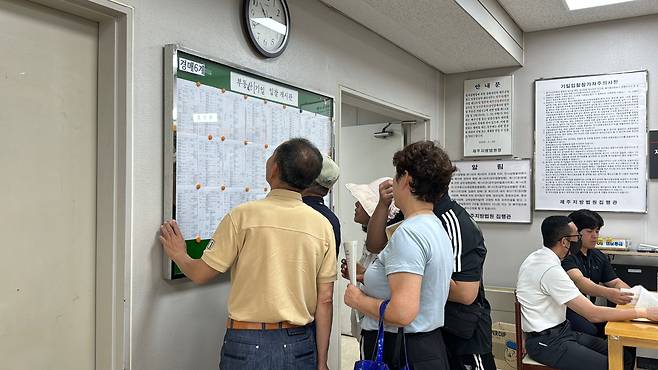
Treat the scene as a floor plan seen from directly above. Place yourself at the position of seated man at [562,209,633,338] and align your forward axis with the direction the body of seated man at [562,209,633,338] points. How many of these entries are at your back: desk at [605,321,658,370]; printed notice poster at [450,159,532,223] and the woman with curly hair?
1

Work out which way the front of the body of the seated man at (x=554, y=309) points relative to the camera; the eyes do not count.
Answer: to the viewer's right

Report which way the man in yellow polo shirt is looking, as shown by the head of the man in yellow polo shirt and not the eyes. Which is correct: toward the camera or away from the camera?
away from the camera

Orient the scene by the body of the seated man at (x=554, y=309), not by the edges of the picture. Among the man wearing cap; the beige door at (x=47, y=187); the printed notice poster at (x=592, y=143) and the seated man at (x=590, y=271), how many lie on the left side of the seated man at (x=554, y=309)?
2

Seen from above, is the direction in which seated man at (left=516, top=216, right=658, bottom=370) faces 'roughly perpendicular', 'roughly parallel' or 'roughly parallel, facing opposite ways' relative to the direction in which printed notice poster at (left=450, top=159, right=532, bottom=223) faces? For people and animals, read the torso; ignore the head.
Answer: roughly perpendicular

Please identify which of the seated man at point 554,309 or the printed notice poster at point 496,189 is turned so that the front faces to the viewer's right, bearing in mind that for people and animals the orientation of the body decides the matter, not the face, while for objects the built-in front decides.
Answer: the seated man

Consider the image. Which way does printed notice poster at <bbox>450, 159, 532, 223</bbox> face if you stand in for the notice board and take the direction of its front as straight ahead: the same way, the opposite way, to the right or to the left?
to the right

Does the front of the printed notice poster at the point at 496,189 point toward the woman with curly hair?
yes

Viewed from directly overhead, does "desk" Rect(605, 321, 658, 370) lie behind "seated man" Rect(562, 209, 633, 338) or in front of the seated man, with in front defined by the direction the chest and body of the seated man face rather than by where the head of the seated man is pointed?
in front

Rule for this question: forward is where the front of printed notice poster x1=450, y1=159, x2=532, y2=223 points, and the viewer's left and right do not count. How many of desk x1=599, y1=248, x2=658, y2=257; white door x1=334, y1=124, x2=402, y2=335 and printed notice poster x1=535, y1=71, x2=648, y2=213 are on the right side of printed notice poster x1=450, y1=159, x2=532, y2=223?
1

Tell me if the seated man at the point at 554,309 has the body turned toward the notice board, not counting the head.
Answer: no

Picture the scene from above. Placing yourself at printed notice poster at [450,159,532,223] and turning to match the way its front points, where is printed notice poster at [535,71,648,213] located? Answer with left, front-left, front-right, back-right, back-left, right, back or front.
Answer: left

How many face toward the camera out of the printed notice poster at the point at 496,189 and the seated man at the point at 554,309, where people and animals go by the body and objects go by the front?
1

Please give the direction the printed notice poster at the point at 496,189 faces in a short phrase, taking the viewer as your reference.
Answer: facing the viewer

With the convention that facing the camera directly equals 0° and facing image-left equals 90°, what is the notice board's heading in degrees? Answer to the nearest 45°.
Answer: approximately 315°

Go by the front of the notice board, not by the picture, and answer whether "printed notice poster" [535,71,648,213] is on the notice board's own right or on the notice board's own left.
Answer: on the notice board's own left
